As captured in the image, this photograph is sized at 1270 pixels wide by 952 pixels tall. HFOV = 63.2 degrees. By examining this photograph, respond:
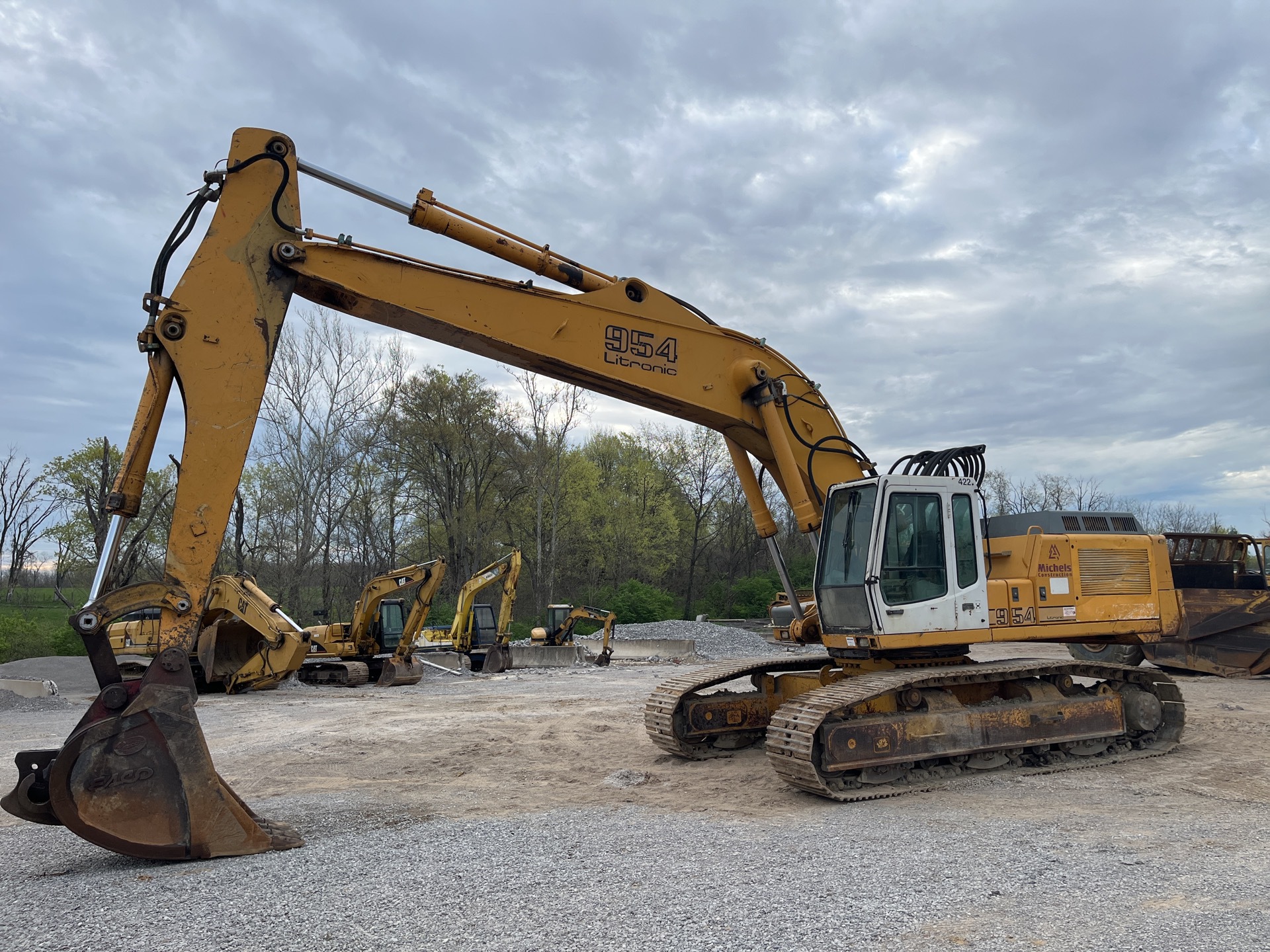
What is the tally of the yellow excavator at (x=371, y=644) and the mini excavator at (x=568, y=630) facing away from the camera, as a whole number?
0

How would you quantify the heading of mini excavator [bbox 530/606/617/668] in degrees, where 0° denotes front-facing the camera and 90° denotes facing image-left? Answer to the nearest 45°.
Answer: approximately 270°

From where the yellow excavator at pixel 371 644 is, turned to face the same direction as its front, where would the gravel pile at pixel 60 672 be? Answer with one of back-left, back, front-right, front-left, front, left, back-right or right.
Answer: back-right

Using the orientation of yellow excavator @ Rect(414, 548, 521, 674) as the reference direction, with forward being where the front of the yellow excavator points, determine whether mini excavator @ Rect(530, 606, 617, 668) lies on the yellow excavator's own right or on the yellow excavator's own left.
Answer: on the yellow excavator's own left

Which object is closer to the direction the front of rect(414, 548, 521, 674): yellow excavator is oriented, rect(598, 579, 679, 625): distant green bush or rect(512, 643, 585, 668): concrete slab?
the concrete slab

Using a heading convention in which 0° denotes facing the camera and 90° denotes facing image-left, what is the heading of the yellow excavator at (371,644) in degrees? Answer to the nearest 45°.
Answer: approximately 315°

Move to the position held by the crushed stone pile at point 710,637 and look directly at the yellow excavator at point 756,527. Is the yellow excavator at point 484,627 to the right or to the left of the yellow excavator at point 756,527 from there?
right

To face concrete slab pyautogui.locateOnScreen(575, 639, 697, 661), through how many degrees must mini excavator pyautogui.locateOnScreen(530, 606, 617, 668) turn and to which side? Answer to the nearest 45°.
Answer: approximately 45° to its left
